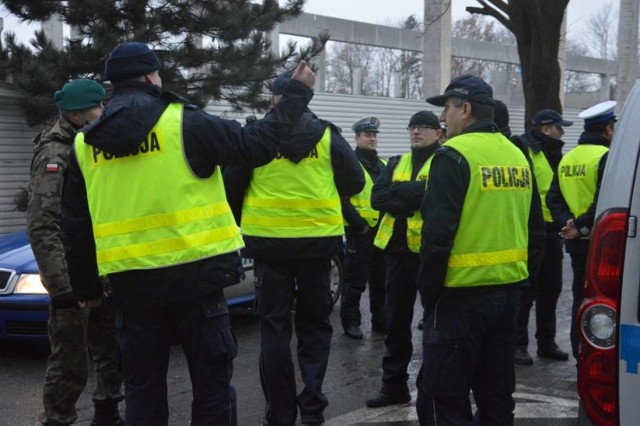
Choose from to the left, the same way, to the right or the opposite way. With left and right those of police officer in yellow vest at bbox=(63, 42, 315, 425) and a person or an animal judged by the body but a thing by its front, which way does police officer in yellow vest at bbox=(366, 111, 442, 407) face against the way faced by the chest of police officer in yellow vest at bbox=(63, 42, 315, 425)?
the opposite way

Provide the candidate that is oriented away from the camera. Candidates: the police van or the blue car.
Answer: the police van

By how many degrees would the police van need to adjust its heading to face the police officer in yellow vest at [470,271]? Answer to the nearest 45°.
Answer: approximately 45° to its left

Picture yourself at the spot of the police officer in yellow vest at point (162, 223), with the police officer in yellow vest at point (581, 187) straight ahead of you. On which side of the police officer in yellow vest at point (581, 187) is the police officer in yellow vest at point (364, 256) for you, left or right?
left

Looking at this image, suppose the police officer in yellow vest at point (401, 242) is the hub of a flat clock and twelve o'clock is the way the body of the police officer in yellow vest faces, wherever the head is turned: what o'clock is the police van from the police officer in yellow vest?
The police van is roughly at 10 o'clock from the police officer in yellow vest.

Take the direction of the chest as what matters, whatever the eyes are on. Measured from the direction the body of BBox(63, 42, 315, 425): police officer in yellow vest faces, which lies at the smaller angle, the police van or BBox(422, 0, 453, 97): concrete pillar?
the concrete pillar

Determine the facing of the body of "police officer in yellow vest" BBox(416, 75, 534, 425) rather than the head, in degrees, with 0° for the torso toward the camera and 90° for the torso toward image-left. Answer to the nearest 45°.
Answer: approximately 135°

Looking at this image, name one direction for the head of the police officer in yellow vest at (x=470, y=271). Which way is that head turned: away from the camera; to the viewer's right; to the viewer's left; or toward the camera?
to the viewer's left

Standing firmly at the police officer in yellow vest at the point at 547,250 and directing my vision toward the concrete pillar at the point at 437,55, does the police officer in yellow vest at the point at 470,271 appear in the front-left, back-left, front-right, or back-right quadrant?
back-left

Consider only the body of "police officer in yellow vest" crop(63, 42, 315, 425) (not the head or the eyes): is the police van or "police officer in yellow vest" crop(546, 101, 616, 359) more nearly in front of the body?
the police officer in yellow vest

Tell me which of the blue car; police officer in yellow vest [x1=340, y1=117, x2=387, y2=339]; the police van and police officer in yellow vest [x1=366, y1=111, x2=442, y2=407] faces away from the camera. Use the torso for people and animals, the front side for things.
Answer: the police van

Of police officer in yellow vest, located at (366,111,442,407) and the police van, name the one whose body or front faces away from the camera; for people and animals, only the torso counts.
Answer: the police van

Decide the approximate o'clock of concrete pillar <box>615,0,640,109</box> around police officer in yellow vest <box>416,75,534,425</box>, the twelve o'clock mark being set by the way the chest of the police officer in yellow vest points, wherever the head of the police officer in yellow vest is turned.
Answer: The concrete pillar is roughly at 2 o'clock from the police officer in yellow vest.

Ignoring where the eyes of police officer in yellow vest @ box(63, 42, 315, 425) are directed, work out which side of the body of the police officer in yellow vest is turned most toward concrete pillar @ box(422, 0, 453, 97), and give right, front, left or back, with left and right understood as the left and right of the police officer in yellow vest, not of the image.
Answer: front
